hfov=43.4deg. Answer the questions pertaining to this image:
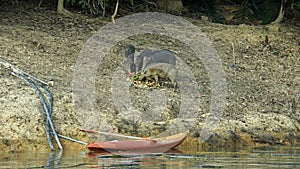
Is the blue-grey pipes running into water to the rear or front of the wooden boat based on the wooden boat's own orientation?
to the rear

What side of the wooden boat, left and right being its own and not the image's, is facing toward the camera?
right
